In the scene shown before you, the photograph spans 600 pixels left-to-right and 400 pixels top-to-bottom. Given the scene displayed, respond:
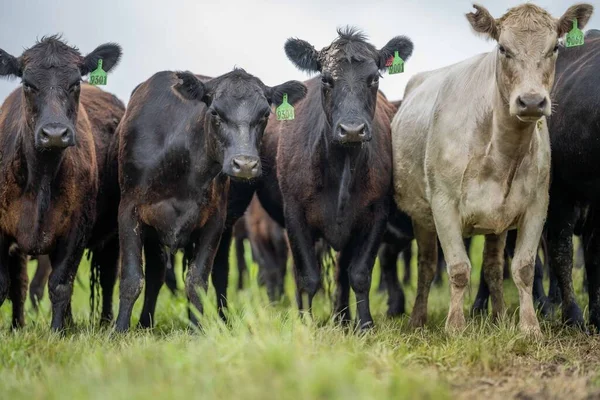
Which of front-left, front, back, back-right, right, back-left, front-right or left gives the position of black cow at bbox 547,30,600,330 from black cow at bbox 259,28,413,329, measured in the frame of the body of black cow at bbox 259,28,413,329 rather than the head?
left

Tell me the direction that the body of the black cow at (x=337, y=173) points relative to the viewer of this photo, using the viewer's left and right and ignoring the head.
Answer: facing the viewer

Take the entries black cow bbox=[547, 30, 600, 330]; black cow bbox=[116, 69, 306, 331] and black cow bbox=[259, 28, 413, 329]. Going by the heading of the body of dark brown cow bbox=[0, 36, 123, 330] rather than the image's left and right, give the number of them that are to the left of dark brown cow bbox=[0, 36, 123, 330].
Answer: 3

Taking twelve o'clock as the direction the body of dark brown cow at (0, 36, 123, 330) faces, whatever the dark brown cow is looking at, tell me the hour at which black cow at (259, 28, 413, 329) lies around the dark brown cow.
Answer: The black cow is roughly at 9 o'clock from the dark brown cow.

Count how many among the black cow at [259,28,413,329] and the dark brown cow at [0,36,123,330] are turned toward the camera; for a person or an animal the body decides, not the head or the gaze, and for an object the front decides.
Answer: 2

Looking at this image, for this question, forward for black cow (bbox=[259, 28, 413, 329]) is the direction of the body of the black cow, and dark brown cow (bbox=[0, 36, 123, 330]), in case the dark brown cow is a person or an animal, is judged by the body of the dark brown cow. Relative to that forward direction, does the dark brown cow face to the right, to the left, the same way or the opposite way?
the same way

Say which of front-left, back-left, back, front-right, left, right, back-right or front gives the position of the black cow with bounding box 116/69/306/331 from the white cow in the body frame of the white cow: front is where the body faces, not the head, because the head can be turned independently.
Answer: back-right

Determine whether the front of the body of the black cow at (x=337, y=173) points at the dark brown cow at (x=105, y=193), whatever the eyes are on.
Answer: no

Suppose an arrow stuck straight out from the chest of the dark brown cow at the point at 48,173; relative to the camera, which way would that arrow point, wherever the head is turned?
toward the camera

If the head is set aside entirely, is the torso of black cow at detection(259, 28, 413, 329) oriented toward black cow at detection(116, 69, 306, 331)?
no

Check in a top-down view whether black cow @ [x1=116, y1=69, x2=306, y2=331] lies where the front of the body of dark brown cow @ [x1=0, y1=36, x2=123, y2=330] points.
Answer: no
